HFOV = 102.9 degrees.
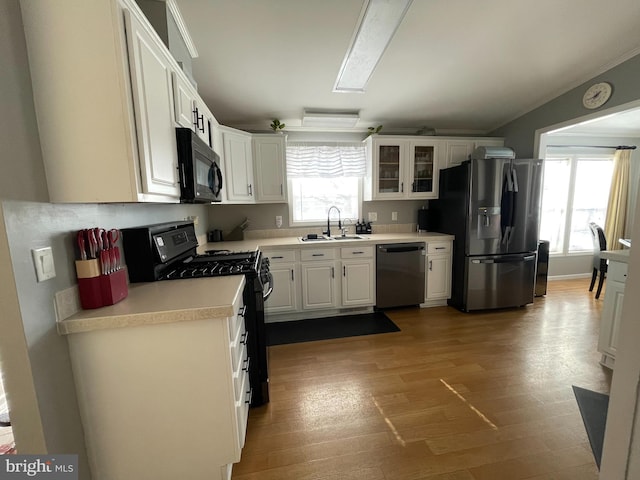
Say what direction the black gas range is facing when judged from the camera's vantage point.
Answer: facing to the right of the viewer

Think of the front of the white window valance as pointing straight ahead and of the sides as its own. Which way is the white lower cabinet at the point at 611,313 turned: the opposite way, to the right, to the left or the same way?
to the right

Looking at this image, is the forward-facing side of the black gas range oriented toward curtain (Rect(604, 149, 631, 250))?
yes

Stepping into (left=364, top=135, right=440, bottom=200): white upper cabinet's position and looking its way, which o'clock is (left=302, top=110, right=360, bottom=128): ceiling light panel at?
The ceiling light panel is roughly at 2 o'clock from the white upper cabinet.

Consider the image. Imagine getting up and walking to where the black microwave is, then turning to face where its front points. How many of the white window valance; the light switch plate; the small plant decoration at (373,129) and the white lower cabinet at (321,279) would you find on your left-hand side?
3

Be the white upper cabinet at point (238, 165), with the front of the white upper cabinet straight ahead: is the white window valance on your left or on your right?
on your left
